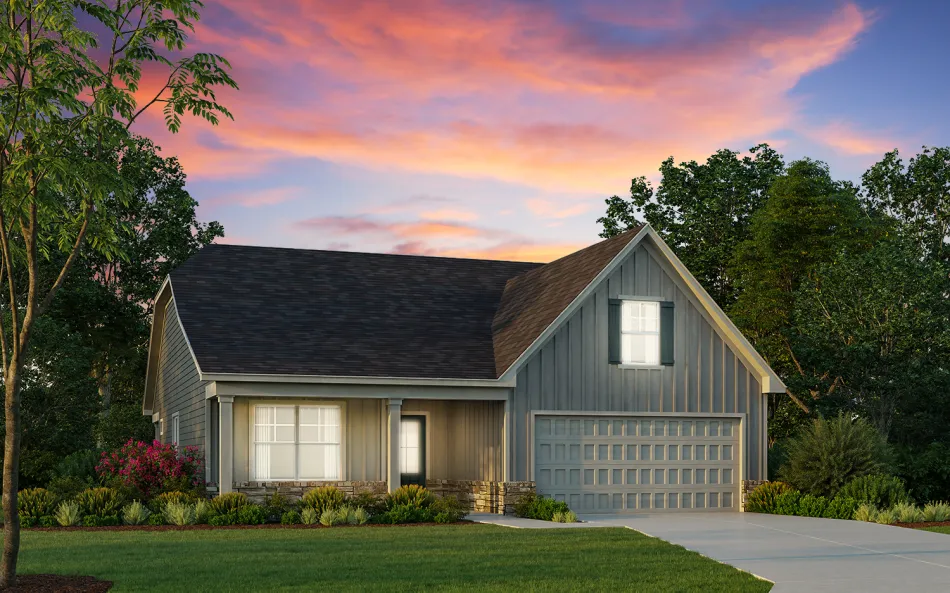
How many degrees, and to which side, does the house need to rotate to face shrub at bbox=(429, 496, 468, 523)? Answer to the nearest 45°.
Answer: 0° — it already faces it

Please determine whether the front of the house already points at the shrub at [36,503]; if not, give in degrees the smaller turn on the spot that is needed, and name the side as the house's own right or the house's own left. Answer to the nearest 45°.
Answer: approximately 45° to the house's own right

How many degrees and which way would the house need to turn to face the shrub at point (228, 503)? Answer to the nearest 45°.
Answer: approximately 45° to its right

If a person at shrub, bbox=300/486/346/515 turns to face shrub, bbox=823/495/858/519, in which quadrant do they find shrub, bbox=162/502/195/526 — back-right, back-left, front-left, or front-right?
back-right

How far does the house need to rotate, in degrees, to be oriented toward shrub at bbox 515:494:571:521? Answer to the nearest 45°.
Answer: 0° — it already faces it

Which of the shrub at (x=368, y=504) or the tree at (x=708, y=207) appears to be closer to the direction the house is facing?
the shrub

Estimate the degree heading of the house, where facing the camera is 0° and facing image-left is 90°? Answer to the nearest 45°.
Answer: approximately 0°
